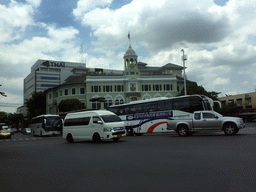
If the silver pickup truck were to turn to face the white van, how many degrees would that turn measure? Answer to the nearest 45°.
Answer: approximately 135° to its right

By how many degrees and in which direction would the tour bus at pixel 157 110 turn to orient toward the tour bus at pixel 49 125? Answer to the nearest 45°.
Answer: approximately 180°

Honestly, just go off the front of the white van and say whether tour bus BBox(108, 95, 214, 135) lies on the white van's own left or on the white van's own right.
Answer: on the white van's own left

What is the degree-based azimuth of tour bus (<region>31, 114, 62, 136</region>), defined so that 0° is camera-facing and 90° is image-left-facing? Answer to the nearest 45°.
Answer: approximately 315°

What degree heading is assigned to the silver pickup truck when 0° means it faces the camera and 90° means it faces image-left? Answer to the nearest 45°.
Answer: approximately 270°

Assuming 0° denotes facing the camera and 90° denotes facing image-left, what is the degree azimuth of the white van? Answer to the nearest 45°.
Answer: approximately 315°

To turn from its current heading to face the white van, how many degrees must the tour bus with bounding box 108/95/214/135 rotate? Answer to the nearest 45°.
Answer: approximately 90° to its right

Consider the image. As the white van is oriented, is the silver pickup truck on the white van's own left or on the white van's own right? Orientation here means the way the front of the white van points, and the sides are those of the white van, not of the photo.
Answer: on the white van's own left

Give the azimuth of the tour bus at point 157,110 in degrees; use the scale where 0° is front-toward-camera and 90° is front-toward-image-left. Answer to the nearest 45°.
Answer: approximately 315°
